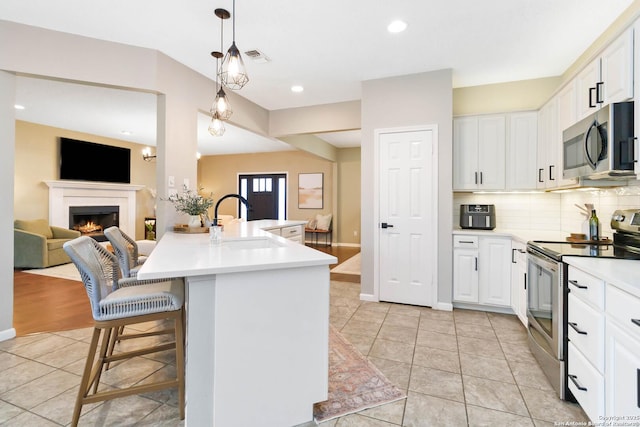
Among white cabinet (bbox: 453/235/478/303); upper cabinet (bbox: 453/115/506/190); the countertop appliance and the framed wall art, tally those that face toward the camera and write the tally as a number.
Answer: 4

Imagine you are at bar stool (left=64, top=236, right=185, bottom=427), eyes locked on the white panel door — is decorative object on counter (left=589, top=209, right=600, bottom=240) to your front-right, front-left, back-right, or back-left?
front-right

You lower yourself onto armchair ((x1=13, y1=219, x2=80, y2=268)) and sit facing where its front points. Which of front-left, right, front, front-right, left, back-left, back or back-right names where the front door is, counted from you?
front-left

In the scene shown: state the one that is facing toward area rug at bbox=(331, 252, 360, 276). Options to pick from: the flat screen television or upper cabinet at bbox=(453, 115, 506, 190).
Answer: the flat screen television

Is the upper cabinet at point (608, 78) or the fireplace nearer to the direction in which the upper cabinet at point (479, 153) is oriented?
the upper cabinet

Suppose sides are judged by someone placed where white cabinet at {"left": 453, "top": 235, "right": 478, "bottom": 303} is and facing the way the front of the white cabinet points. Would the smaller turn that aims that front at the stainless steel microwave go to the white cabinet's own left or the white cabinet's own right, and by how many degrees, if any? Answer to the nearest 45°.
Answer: approximately 45° to the white cabinet's own left

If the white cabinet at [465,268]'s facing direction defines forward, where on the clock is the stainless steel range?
The stainless steel range is roughly at 11 o'clock from the white cabinet.

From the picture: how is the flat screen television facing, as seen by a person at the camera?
facing the viewer and to the right of the viewer

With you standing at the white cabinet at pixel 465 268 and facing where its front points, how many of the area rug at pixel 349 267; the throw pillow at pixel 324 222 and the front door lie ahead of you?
0

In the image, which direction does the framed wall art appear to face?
toward the camera

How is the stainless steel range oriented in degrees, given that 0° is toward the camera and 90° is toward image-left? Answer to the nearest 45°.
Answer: approximately 45°

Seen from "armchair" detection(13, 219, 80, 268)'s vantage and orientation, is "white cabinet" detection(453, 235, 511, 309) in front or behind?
in front

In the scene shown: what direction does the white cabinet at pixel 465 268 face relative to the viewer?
toward the camera

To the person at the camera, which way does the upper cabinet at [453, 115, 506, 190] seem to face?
facing the viewer

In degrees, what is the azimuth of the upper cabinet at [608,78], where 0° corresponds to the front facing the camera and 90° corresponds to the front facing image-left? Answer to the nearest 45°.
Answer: approximately 45°

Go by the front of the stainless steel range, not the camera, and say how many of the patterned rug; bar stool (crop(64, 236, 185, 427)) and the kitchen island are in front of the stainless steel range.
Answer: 3
